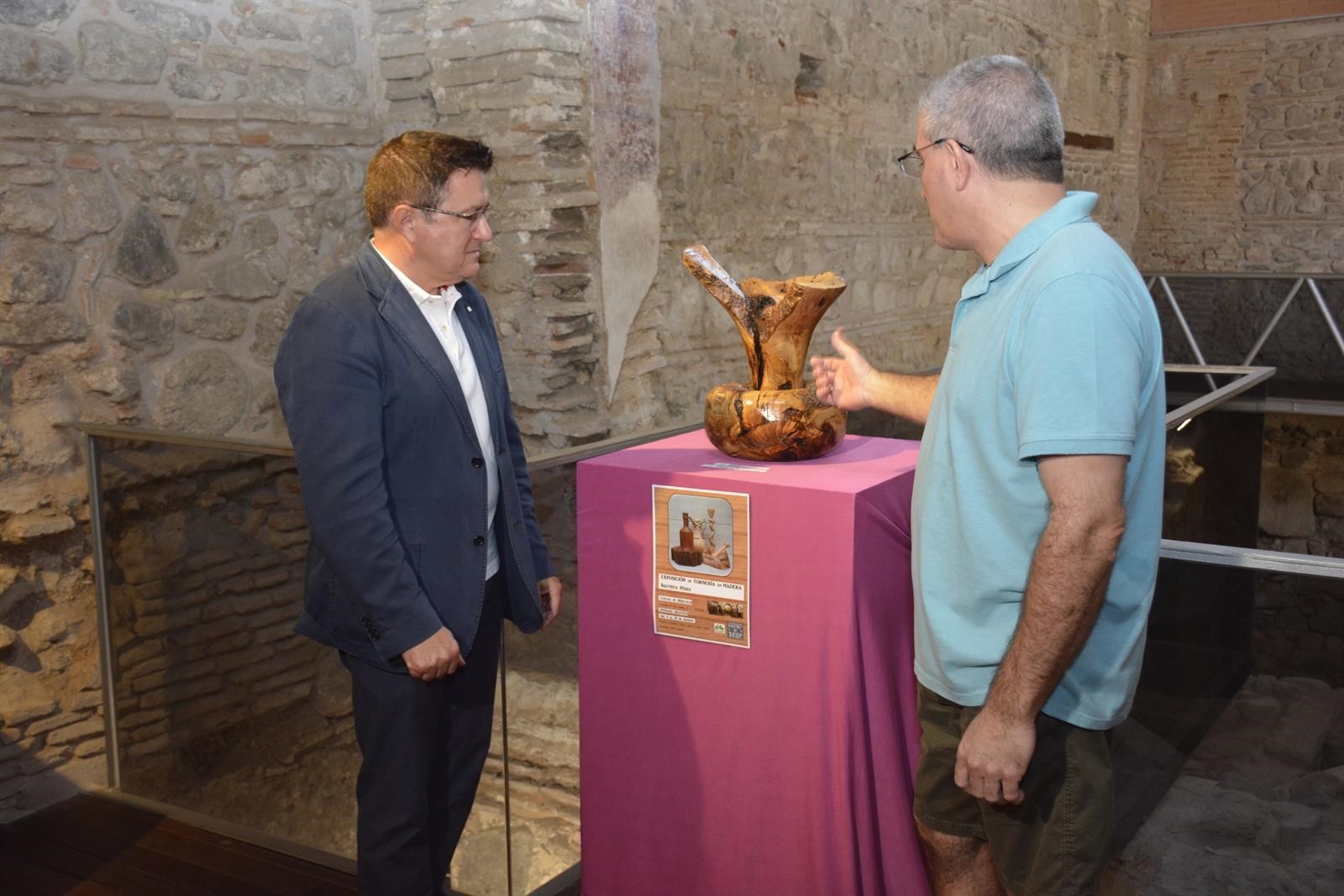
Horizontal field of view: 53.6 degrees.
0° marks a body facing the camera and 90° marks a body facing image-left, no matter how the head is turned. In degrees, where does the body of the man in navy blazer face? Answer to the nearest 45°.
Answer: approximately 315°

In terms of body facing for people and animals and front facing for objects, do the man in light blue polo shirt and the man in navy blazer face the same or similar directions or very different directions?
very different directions

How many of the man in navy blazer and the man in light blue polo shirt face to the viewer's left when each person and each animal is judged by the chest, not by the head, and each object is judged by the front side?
1

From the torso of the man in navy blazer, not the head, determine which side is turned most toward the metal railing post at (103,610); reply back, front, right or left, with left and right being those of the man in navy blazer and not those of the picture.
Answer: back

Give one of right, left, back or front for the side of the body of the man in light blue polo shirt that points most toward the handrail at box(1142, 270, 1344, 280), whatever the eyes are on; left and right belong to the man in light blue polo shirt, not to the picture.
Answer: right

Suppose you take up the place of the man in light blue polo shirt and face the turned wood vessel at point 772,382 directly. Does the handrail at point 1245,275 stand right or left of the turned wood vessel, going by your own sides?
right

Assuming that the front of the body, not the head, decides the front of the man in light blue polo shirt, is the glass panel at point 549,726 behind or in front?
in front

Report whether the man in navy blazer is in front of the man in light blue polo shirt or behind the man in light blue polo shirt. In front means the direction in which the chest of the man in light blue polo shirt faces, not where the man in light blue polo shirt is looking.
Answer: in front

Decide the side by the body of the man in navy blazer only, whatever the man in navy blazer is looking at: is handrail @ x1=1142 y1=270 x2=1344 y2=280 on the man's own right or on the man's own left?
on the man's own left

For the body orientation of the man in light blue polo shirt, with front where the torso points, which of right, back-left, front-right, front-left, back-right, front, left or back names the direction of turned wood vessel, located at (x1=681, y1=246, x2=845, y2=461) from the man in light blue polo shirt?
front-right

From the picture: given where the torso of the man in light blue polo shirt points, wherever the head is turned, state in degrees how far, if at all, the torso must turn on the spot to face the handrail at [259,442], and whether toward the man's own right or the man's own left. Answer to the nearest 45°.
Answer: approximately 45° to the man's own right

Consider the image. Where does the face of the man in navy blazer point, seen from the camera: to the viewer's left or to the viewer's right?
to the viewer's right

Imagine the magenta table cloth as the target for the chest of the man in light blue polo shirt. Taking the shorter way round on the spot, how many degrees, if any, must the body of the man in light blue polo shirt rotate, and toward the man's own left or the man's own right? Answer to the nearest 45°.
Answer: approximately 45° to the man's own right

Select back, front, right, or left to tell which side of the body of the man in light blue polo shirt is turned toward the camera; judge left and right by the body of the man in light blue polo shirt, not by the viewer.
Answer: left
